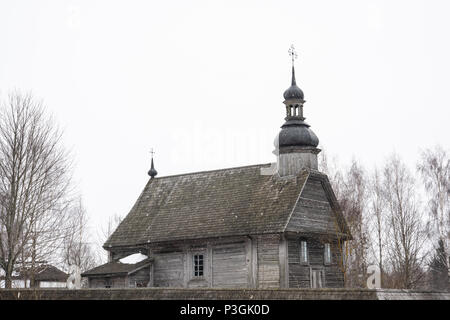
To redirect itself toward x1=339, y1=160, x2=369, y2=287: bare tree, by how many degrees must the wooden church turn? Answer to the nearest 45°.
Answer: approximately 90° to its left

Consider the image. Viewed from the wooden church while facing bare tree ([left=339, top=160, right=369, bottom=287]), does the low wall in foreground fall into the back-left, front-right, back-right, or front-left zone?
back-right

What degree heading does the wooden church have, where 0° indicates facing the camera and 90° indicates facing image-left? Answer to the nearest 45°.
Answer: approximately 315°
